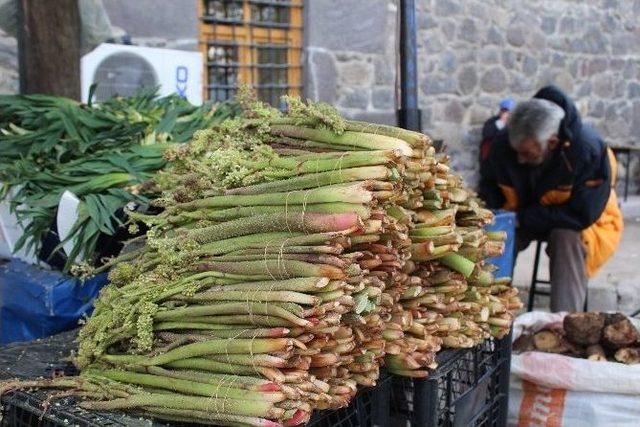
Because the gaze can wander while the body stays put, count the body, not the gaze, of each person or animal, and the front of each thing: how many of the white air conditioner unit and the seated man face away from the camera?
0

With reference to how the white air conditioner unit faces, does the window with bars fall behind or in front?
behind

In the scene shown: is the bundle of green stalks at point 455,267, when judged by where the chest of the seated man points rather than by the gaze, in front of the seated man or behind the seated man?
in front

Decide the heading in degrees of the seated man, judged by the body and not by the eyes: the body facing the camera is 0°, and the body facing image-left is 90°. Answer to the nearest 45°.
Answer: approximately 45°

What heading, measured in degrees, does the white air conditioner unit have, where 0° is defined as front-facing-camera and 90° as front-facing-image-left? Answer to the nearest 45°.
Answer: approximately 0°

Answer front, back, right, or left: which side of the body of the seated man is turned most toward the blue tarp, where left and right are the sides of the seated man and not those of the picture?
front

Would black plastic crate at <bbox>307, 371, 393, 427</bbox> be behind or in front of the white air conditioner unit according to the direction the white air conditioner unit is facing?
in front

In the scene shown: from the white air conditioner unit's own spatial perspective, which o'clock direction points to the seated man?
The seated man is roughly at 10 o'clock from the white air conditioner unit.

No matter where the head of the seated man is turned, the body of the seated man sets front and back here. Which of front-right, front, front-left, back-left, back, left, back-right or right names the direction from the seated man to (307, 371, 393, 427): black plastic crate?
front-left

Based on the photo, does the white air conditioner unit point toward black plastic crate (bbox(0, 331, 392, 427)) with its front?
yes

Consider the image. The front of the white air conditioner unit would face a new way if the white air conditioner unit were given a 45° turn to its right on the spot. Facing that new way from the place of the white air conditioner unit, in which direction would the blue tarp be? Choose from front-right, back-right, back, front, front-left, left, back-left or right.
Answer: front-left
